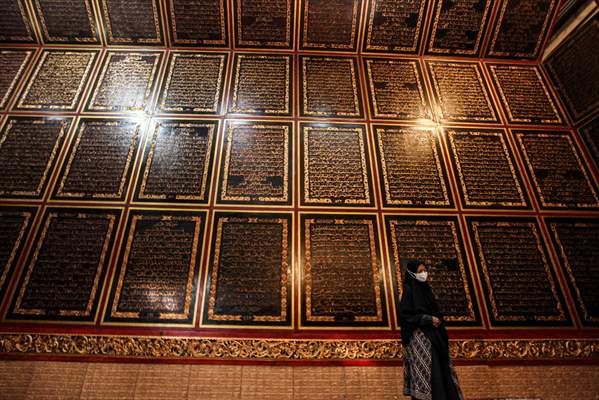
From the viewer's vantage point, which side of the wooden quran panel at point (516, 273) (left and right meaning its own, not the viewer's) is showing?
front

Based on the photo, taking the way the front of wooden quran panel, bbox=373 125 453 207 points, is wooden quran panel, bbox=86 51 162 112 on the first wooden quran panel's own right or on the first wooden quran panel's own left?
on the first wooden quran panel's own right

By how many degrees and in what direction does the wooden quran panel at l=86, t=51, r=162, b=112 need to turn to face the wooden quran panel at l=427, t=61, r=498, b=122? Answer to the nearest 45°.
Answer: approximately 45° to its left

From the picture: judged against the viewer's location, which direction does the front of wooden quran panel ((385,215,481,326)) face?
facing the viewer

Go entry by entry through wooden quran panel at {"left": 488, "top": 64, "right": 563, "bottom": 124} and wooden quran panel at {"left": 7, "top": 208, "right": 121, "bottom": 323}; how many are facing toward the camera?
2

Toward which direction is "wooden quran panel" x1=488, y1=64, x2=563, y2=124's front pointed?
toward the camera

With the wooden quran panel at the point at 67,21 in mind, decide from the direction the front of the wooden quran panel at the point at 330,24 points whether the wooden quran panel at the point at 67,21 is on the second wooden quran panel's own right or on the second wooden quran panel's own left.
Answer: on the second wooden quran panel's own right

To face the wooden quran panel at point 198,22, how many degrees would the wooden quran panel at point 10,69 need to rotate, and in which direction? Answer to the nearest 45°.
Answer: approximately 45° to its left

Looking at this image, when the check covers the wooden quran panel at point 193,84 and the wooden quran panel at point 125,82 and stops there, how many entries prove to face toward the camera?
2
